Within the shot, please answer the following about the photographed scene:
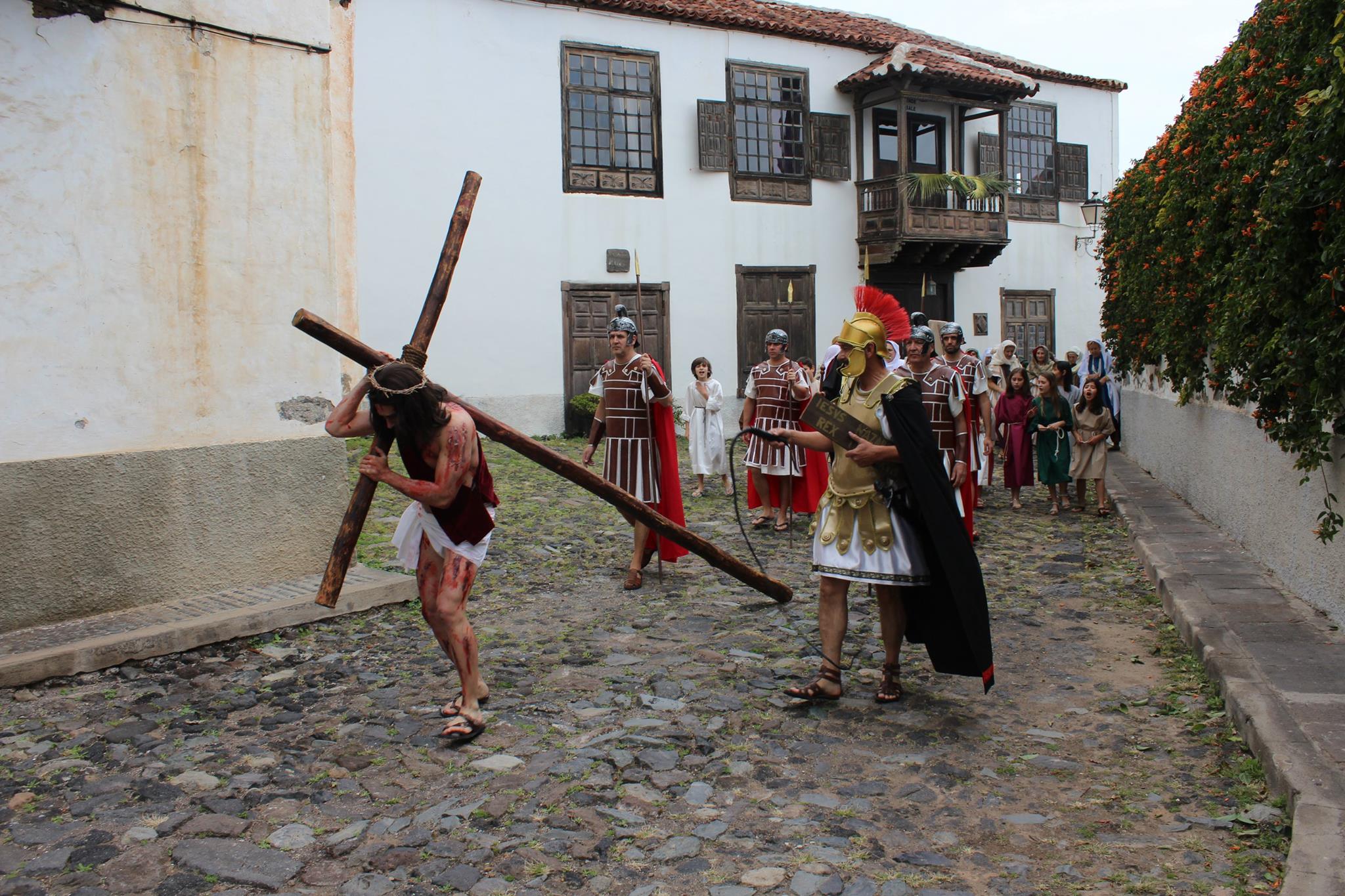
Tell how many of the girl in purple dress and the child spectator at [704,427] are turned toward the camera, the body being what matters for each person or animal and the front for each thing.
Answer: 2

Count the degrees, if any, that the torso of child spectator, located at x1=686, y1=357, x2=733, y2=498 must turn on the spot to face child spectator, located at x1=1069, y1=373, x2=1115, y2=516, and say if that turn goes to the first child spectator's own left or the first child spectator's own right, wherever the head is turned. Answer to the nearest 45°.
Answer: approximately 45° to the first child spectator's own left

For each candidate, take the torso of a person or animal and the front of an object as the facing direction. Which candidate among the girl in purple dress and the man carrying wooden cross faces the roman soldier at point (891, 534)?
the girl in purple dress

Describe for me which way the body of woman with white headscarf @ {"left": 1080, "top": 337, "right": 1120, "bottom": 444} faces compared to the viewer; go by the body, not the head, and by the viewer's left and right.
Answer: facing the viewer and to the left of the viewer

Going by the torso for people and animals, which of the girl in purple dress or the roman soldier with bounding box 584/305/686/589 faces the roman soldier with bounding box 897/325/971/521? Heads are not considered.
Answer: the girl in purple dress

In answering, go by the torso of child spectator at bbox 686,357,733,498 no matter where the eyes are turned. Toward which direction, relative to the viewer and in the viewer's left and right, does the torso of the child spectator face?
facing the viewer

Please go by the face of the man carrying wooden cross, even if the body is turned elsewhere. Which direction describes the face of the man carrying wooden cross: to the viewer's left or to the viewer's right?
to the viewer's left

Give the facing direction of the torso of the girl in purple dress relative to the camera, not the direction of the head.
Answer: toward the camera
